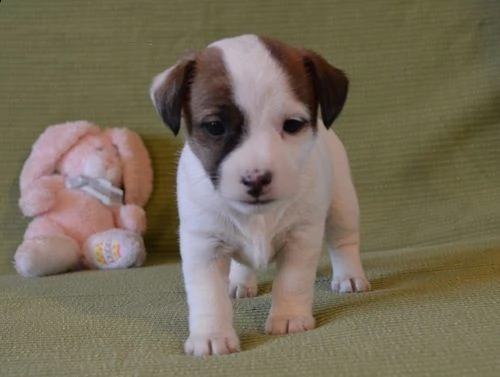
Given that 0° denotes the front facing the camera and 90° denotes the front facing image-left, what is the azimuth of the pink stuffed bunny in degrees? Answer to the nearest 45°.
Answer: approximately 0°
